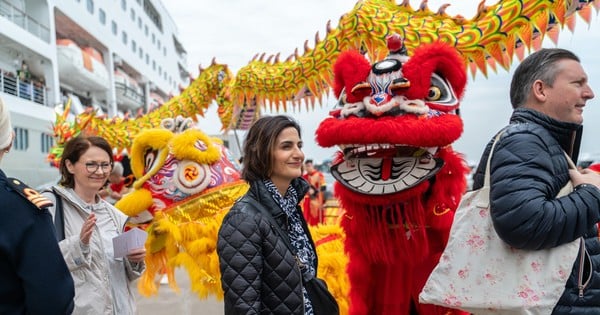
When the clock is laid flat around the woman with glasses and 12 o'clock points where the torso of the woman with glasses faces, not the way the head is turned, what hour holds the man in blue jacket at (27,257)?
The man in blue jacket is roughly at 2 o'clock from the woman with glasses.

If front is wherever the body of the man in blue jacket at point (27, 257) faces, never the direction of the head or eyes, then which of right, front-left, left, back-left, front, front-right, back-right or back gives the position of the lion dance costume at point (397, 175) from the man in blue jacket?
front-right

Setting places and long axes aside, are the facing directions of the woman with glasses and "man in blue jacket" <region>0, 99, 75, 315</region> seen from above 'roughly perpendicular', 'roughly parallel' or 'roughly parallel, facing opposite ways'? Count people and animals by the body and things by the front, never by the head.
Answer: roughly parallel, facing opposite ways

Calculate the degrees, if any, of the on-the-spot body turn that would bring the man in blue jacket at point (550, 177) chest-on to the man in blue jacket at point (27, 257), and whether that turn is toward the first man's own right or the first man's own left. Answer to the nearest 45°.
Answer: approximately 135° to the first man's own right

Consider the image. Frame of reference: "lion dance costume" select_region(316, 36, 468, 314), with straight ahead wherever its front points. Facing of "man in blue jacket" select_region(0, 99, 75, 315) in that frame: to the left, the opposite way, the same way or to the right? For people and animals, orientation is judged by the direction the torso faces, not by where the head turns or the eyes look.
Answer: the opposite way

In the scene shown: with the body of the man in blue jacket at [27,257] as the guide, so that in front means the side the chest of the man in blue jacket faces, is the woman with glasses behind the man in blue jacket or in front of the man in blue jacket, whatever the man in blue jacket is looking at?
in front

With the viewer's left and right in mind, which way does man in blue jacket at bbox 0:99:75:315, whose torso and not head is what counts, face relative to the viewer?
facing away from the viewer and to the right of the viewer
